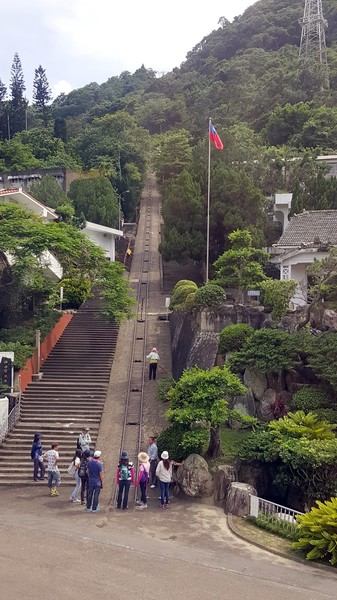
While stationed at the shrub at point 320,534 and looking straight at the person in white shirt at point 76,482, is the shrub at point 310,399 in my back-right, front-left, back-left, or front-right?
front-right

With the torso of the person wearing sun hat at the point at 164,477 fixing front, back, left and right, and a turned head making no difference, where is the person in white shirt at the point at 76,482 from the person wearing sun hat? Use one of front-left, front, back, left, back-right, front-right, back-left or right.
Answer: left

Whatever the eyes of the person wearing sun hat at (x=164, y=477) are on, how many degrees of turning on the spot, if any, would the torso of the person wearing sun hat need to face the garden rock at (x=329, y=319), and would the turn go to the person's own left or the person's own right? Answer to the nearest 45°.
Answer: approximately 45° to the person's own right

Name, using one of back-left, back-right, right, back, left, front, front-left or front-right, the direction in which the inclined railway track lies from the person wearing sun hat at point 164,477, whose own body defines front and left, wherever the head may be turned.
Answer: front

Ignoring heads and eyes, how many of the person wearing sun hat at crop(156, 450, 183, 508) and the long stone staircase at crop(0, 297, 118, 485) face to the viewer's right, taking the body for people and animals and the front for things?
0

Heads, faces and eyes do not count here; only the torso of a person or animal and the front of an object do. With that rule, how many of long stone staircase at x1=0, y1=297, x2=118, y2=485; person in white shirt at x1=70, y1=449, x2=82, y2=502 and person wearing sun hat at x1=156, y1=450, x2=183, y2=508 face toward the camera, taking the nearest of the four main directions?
1

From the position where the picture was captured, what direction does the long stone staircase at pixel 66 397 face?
facing the viewer

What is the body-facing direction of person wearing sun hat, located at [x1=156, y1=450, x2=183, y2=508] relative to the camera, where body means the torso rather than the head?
away from the camera

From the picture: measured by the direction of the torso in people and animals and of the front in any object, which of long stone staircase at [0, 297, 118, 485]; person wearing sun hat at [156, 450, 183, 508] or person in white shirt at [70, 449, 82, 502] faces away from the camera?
the person wearing sun hat

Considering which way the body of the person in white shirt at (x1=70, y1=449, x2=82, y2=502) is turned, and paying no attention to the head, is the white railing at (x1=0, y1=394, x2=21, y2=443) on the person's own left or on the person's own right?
on the person's own left

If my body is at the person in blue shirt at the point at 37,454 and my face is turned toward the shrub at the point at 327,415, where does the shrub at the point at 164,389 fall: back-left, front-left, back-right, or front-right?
front-left
